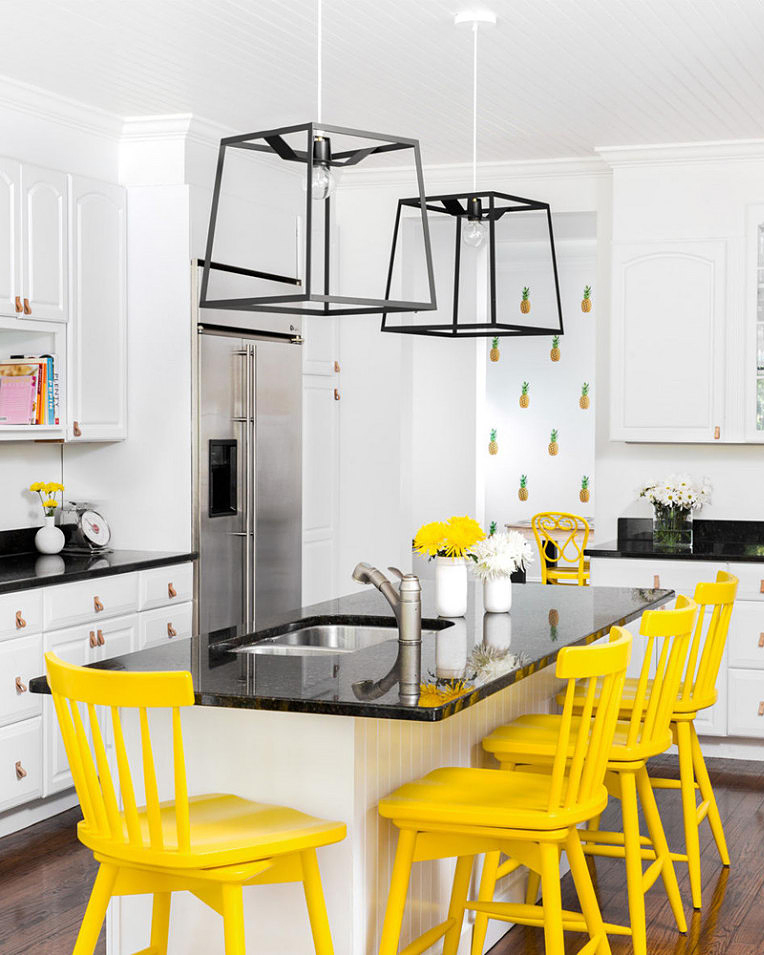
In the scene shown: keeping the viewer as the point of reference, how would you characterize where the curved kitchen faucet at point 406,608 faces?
facing away from the viewer and to the left of the viewer

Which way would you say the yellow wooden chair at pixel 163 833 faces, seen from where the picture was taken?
facing away from the viewer and to the right of the viewer

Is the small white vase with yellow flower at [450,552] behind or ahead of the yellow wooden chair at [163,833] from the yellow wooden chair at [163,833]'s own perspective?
ahead

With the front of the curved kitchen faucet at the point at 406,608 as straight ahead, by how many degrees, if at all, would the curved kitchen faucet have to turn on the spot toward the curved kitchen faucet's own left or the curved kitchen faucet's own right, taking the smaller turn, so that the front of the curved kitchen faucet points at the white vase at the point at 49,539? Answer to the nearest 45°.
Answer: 0° — it already faces it

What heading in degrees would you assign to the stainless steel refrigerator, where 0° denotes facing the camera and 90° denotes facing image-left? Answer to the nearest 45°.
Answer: approximately 315°

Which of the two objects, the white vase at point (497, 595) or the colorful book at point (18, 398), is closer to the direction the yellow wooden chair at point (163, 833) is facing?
the white vase

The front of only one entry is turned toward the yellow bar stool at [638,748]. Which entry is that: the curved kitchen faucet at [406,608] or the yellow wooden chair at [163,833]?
the yellow wooden chair

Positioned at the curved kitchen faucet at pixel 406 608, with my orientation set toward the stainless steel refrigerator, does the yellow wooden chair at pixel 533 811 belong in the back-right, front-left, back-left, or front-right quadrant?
back-right

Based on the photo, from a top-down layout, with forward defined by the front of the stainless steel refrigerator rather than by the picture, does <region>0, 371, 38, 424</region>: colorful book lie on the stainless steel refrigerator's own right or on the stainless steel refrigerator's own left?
on the stainless steel refrigerator's own right

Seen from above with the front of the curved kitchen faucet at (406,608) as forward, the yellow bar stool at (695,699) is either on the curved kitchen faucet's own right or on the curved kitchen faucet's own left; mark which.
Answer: on the curved kitchen faucet's own right

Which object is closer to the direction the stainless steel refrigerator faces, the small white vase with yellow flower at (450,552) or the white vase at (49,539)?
the small white vase with yellow flower

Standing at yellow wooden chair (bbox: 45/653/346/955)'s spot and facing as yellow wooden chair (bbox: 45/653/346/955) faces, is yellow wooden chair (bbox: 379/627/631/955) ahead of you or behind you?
ahead
